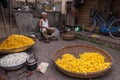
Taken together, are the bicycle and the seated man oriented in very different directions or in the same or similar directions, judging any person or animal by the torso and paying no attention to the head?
very different directions

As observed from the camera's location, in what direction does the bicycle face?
facing away from the viewer and to the left of the viewer

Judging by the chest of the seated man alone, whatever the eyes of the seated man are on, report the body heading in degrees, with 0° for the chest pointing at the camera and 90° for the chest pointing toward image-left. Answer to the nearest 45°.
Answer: approximately 315°

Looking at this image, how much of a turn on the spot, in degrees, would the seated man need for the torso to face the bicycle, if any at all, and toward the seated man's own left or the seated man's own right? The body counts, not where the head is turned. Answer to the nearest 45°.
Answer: approximately 45° to the seated man's own left

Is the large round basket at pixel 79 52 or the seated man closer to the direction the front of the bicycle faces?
the seated man

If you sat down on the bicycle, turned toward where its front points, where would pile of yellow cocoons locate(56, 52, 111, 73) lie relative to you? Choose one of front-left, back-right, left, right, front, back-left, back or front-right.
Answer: back-left

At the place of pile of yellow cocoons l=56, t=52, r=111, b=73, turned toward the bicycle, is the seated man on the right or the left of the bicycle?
left

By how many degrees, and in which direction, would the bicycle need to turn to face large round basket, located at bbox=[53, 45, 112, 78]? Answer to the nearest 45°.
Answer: approximately 135° to its left
